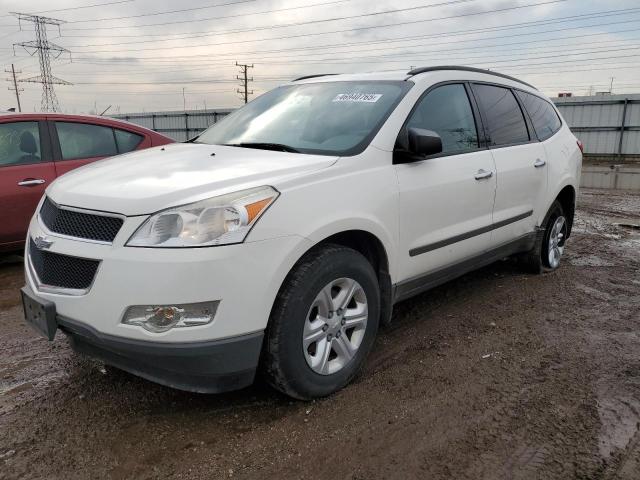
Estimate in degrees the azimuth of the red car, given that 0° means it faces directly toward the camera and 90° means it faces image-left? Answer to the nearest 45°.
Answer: approximately 90°

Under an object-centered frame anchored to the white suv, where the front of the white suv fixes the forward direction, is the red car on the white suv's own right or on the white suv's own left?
on the white suv's own right

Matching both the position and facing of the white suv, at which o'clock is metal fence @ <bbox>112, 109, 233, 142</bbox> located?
The metal fence is roughly at 4 o'clock from the white suv.

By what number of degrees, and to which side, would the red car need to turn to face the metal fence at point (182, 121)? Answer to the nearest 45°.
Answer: approximately 90° to its right

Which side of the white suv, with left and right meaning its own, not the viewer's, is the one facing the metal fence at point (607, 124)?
back

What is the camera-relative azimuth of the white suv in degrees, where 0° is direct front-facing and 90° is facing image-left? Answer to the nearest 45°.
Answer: approximately 45°
